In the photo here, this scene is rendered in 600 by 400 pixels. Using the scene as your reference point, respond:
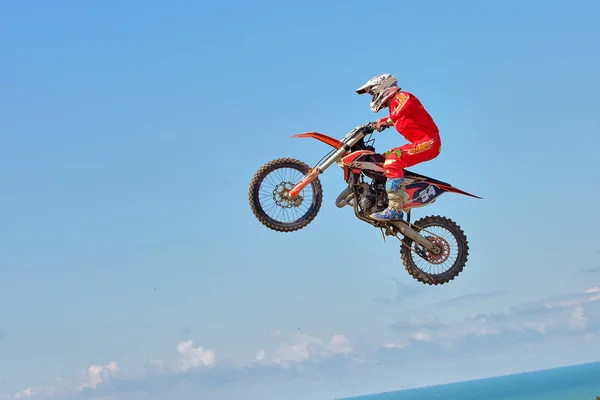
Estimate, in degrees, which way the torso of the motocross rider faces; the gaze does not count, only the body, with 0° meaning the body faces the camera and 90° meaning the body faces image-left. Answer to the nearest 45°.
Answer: approximately 90°

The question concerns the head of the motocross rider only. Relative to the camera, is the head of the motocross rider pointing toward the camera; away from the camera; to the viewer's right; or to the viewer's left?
to the viewer's left

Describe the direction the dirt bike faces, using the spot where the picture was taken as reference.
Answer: facing to the left of the viewer
